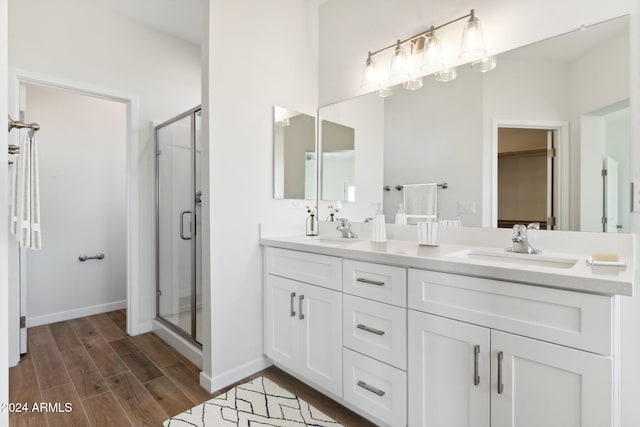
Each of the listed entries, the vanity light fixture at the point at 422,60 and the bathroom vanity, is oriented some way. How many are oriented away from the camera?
0

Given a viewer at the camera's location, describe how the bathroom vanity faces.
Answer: facing the viewer and to the left of the viewer

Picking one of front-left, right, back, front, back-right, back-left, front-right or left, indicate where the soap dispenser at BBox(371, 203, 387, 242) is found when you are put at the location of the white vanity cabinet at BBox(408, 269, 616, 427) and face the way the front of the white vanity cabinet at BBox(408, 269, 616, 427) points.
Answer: right

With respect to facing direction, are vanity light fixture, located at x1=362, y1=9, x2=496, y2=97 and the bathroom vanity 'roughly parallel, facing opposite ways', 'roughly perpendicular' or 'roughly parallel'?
roughly parallel

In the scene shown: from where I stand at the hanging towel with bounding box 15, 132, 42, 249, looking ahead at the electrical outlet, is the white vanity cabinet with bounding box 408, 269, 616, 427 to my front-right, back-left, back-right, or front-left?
front-right

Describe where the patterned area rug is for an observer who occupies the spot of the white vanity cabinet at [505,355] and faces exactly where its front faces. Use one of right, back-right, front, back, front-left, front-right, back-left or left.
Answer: front-right

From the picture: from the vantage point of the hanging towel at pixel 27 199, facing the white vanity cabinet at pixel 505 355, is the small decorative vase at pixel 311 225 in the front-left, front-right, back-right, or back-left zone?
front-left

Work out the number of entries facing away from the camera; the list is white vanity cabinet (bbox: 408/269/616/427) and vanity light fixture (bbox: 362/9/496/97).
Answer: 0
